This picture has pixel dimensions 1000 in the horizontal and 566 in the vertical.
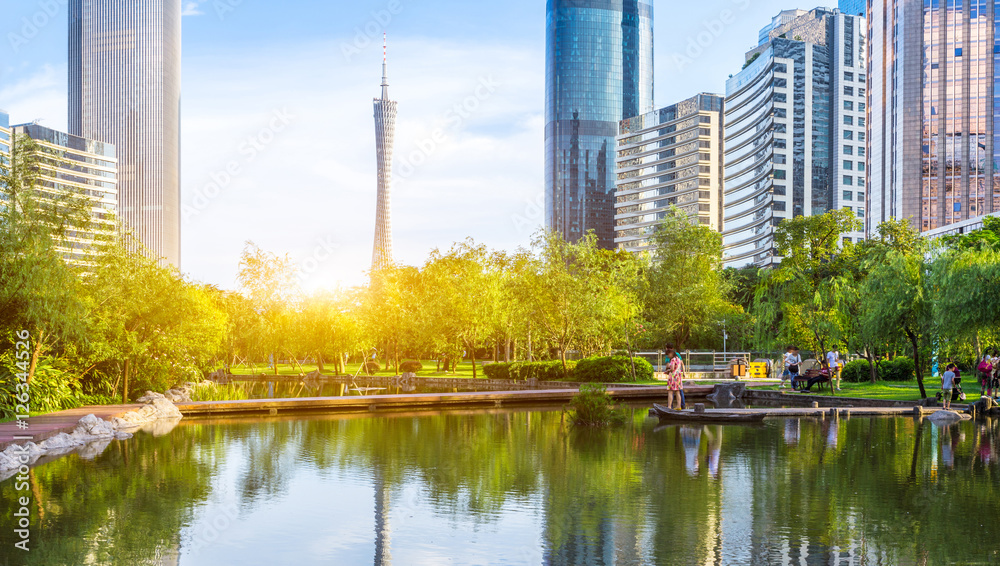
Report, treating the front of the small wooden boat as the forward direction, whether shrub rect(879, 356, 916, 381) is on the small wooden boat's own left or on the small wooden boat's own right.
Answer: on the small wooden boat's own right

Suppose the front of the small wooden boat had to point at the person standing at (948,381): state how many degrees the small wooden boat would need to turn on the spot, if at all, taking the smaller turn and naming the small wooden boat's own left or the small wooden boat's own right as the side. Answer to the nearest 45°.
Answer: approximately 135° to the small wooden boat's own right

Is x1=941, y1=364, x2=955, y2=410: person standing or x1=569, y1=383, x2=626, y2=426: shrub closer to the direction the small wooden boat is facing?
the shrub

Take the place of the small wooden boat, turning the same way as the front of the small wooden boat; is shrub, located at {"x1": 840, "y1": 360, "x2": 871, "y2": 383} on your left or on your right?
on your right

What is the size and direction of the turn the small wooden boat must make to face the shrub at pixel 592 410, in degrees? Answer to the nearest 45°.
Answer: approximately 45° to its left

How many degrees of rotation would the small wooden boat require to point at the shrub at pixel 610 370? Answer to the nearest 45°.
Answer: approximately 90° to its right

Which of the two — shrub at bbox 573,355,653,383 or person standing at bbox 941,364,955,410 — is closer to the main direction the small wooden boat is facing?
the shrub

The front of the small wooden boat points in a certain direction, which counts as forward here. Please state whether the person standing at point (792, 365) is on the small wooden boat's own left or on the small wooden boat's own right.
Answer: on the small wooden boat's own right

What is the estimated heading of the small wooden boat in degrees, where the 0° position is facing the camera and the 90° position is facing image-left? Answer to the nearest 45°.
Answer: approximately 90°
